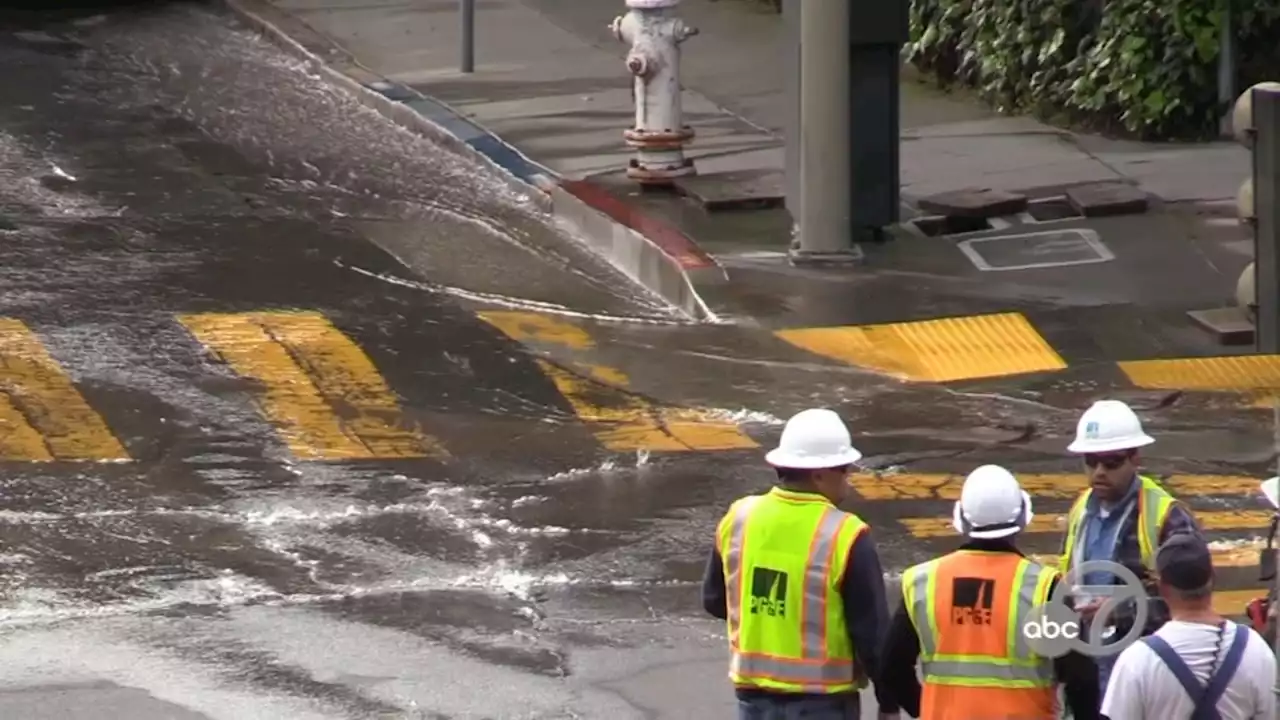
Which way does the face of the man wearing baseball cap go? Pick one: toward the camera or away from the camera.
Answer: away from the camera

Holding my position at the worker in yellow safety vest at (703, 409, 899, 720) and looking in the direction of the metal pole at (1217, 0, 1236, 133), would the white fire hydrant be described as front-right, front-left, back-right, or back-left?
front-left

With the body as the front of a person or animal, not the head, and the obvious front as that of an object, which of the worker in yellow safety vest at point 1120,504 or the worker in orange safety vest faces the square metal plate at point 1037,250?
the worker in orange safety vest

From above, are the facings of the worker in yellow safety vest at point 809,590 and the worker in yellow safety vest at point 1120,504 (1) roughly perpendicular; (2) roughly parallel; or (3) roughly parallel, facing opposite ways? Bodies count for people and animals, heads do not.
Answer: roughly parallel, facing opposite ways

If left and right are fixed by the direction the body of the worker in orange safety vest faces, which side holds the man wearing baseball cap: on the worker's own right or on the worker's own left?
on the worker's own right

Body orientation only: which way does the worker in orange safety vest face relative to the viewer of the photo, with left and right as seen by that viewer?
facing away from the viewer

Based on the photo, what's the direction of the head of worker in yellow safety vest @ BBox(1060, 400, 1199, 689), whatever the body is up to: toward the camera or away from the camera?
toward the camera

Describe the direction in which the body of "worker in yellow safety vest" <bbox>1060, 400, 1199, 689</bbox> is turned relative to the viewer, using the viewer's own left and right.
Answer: facing the viewer and to the left of the viewer

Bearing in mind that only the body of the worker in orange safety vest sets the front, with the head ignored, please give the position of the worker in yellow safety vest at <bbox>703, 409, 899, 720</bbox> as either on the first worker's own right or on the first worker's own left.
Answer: on the first worker's own left

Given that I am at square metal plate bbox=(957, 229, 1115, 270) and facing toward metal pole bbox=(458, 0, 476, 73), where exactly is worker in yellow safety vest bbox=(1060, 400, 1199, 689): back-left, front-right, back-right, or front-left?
back-left

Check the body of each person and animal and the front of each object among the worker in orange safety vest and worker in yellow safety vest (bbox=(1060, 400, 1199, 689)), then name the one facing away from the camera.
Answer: the worker in orange safety vest

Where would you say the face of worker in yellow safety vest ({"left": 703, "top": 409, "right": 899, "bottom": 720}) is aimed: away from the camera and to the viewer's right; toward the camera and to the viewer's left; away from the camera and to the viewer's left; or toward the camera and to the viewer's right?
away from the camera and to the viewer's right

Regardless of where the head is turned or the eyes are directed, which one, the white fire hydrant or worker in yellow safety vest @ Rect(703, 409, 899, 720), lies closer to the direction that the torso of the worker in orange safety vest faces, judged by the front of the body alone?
the white fire hydrant

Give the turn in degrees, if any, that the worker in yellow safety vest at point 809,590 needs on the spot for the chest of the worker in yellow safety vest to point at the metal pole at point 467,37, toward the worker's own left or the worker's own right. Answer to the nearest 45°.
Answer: approximately 45° to the worker's own left

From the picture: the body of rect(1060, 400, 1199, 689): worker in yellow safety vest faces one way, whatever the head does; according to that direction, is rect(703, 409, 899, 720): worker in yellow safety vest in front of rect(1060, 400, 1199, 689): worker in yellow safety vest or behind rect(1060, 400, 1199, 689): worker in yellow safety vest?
in front

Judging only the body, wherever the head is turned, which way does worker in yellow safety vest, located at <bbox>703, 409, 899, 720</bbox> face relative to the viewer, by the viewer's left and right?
facing away from the viewer and to the right of the viewer

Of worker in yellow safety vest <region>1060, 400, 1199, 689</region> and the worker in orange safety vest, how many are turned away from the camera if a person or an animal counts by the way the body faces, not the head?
1
